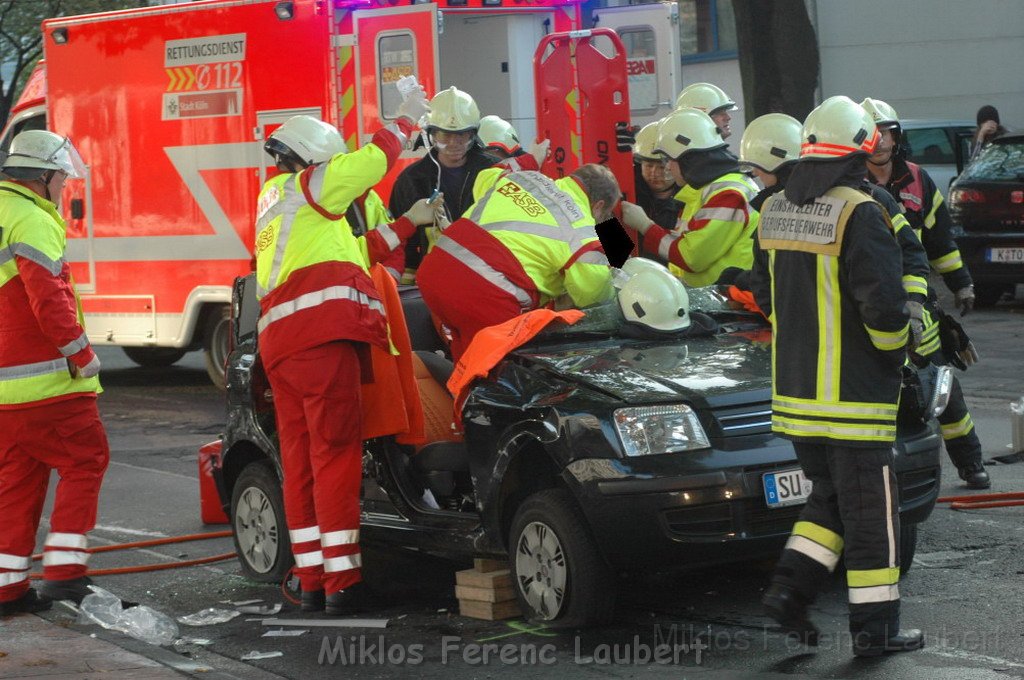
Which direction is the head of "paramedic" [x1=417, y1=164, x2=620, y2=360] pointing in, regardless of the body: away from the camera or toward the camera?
away from the camera

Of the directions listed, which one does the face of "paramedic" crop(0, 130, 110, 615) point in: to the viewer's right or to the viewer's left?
to the viewer's right

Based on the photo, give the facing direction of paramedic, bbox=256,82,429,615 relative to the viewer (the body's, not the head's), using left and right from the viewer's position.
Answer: facing away from the viewer and to the right of the viewer

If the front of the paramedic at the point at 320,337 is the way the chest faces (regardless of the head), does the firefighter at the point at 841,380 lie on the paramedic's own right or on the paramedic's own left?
on the paramedic's own right

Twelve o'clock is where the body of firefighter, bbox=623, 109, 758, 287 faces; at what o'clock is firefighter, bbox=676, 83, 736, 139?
firefighter, bbox=676, 83, 736, 139 is roughly at 3 o'clock from firefighter, bbox=623, 109, 758, 287.

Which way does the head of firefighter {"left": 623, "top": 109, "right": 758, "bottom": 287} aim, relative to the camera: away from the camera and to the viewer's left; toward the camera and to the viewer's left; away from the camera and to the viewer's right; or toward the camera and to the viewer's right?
away from the camera and to the viewer's left

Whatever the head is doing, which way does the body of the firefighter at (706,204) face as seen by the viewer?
to the viewer's left
